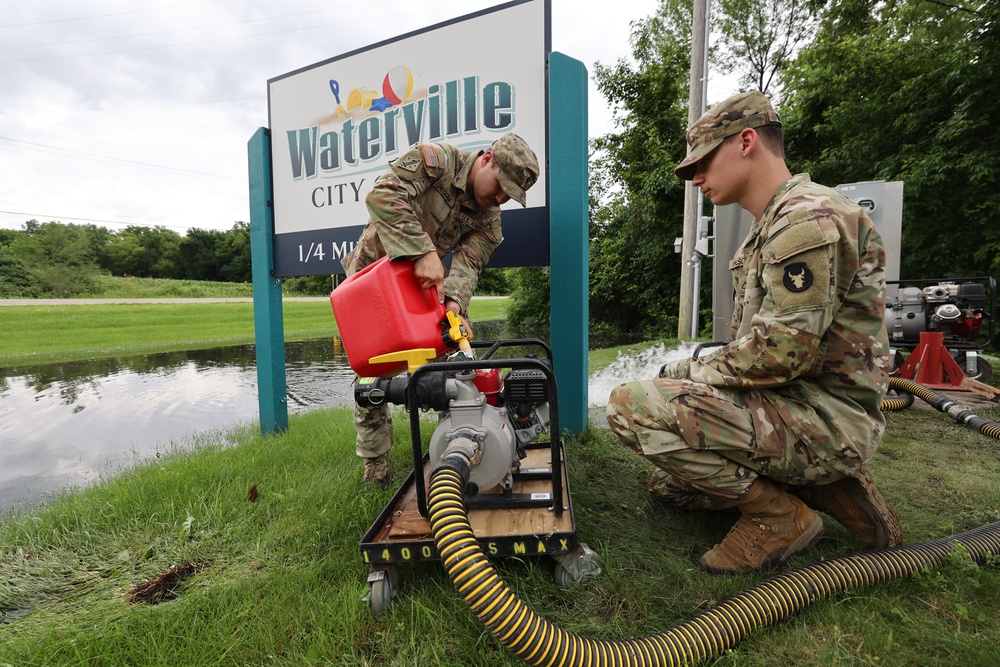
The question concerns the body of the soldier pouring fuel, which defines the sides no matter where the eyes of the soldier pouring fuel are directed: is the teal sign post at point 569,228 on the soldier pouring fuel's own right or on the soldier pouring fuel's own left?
on the soldier pouring fuel's own left

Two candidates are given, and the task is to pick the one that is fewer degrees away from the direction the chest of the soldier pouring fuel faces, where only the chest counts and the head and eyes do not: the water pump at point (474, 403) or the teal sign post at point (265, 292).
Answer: the water pump

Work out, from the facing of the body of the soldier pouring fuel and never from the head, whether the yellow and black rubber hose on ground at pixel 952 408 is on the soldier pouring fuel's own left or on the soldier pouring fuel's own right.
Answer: on the soldier pouring fuel's own left

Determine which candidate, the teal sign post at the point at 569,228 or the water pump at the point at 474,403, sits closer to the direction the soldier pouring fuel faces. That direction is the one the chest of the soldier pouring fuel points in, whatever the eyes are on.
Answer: the water pump

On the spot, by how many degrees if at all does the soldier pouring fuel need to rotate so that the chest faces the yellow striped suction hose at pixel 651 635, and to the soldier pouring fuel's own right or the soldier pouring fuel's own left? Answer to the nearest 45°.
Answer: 0° — they already face it

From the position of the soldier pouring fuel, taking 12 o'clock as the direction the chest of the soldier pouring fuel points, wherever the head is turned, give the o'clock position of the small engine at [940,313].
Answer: The small engine is roughly at 10 o'clock from the soldier pouring fuel.

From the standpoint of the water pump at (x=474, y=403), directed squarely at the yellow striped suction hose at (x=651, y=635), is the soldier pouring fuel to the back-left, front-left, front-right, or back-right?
back-left

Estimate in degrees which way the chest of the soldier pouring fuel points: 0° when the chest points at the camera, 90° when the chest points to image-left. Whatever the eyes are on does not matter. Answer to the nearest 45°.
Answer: approximately 315°
